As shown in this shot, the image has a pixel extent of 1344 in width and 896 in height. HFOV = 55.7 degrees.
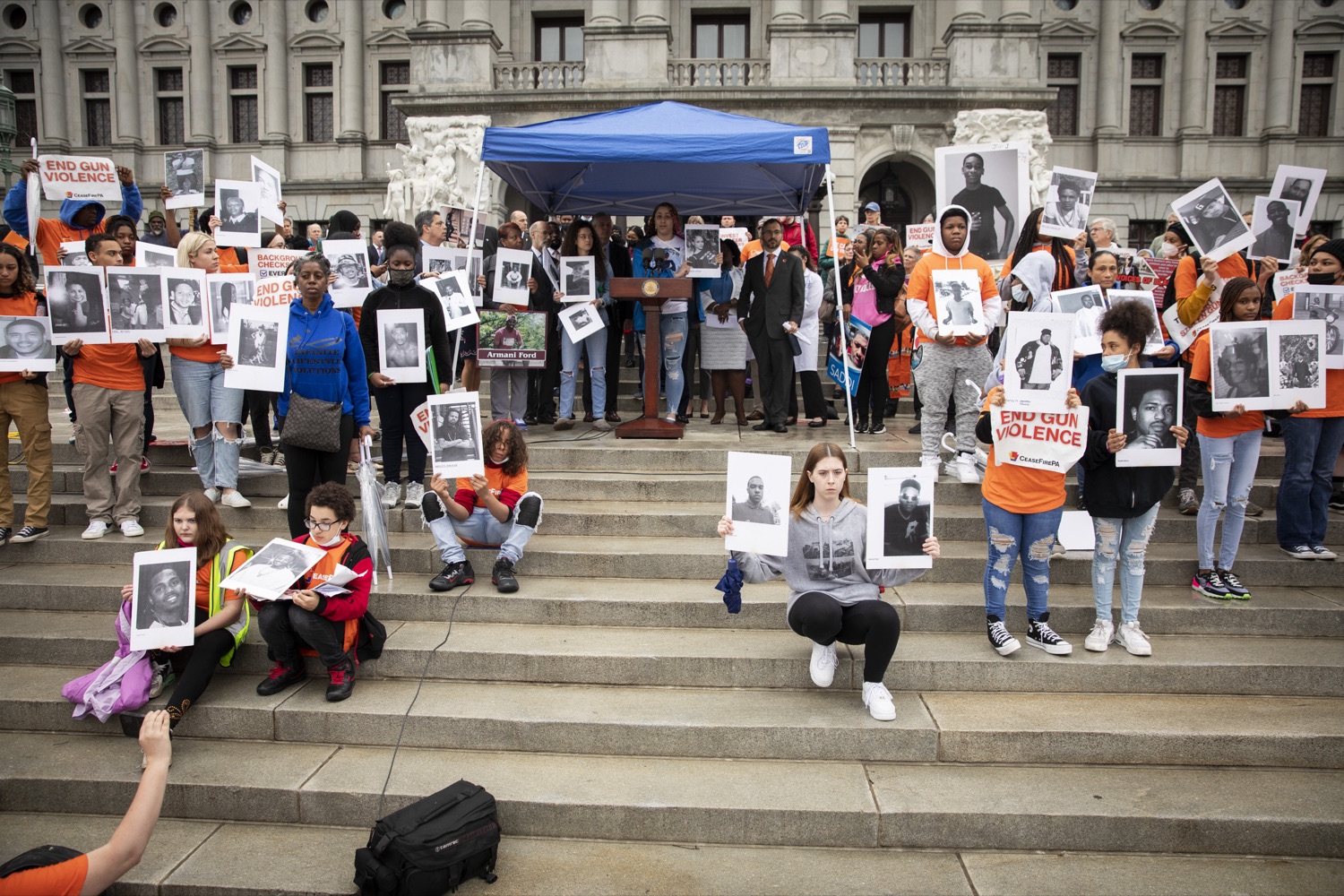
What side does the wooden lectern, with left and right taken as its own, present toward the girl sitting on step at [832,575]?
front

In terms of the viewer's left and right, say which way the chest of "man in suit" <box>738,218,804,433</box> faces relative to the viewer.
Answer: facing the viewer

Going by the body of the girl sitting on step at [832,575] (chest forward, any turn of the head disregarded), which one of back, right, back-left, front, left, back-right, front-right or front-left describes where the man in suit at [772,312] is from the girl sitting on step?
back

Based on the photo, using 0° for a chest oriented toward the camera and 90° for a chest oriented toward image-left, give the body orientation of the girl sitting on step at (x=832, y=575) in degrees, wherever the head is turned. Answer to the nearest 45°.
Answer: approximately 0°

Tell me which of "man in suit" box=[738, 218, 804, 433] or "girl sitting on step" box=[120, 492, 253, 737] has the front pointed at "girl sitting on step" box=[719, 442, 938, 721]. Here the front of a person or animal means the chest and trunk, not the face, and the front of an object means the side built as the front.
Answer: the man in suit

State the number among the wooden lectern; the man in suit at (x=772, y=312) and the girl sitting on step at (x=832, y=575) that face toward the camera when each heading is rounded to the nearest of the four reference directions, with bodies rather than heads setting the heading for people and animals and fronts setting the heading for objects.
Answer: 3

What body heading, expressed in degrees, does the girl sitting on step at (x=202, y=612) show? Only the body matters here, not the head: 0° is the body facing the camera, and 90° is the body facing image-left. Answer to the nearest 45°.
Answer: approximately 45°

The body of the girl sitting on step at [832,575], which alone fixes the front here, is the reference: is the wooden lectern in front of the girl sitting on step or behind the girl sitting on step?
behind

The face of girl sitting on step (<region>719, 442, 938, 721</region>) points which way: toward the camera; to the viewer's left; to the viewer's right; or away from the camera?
toward the camera

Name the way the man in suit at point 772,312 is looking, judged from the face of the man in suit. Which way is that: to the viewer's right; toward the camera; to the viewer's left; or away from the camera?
toward the camera

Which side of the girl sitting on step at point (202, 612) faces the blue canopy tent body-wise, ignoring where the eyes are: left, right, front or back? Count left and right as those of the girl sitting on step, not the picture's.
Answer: back

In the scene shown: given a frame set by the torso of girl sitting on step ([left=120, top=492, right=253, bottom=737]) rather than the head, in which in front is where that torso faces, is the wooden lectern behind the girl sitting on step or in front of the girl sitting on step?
behind

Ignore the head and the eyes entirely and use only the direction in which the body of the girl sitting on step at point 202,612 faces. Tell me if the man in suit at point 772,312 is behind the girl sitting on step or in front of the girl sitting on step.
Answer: behind

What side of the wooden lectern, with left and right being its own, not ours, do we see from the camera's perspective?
front

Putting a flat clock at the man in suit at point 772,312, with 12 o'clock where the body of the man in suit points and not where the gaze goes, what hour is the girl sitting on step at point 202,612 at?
The girl sitting on step is roughly at 1 o'clock from the man in suit.
